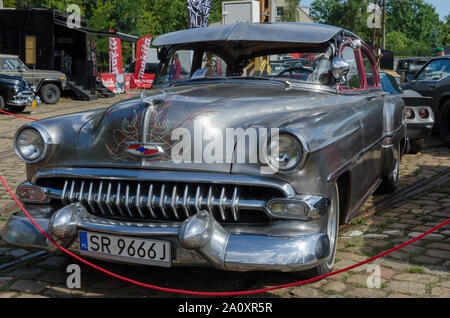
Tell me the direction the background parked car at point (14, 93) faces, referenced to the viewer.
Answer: facing the viewer and to the right of the viewer

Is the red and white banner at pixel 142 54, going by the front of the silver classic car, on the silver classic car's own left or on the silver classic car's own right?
on the silver classic car's own right

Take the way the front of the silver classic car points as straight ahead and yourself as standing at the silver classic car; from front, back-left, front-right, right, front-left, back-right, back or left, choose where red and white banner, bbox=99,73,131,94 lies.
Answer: back-right

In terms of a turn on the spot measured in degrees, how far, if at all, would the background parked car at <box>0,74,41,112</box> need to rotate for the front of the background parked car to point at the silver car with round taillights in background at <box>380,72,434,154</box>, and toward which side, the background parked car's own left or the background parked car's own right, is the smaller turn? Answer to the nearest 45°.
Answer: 0° — it already faces it

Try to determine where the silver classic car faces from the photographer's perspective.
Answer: facing the viewer and to the left of the viewer
